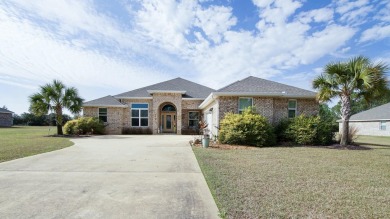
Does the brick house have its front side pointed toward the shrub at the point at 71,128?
no

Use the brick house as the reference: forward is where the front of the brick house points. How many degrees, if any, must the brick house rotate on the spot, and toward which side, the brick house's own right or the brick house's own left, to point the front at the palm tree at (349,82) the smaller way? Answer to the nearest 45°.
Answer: approximately 45° to the brick house's own left

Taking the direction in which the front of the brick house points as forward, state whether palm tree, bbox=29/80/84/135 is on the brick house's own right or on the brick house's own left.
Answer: on the brick house's own right

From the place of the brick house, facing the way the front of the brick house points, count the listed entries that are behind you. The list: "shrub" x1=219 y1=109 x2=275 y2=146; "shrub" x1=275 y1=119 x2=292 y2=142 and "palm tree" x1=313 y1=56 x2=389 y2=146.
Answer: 0

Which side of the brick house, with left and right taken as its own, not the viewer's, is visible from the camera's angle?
front
